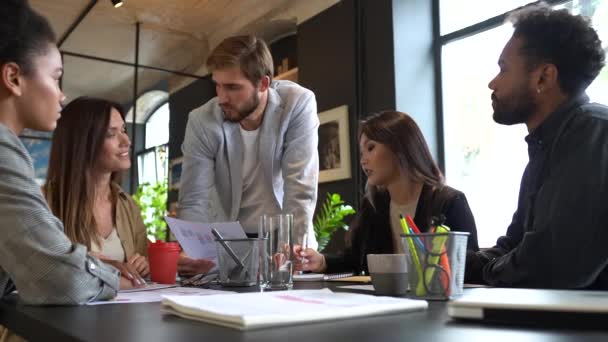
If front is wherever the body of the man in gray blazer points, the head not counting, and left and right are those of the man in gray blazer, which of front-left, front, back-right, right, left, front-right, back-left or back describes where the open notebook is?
front

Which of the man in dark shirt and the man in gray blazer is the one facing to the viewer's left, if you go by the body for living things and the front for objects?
the man in dark shirt

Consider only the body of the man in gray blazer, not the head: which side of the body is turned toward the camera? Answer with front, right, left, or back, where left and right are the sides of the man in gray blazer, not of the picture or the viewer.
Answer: front

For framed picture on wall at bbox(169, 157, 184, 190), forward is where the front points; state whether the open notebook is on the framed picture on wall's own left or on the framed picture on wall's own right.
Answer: on the framed picture on wall's own left

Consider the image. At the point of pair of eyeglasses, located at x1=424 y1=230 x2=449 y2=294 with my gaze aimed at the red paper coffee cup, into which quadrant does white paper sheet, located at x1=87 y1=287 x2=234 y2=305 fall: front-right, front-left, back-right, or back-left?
front-left

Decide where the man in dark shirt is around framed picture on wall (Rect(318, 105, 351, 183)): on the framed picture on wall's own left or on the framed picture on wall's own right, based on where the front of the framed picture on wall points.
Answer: on the framed picture on wall's own left

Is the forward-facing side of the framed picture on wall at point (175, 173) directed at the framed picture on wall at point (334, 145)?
no

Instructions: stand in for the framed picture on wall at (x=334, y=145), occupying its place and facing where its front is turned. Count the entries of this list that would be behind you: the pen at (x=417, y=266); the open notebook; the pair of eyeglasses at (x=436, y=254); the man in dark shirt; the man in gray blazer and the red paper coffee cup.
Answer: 0

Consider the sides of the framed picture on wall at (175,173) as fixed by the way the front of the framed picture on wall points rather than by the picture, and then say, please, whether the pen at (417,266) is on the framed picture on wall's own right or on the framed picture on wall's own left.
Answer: on the framed picture on wall's own left

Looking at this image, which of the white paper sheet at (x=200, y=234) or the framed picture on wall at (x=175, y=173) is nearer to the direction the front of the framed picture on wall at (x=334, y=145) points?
the white paper sheet

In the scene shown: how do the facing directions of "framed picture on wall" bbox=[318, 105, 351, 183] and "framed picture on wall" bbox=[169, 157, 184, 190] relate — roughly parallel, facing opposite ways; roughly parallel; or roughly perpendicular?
roughly parallel

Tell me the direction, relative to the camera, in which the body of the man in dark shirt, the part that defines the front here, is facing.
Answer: to the viewer's left

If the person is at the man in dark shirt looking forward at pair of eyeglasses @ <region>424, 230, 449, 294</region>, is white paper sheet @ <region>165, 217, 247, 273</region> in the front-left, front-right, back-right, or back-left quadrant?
front-right

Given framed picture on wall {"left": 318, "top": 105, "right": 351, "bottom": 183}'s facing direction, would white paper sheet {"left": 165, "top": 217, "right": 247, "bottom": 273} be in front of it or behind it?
in front

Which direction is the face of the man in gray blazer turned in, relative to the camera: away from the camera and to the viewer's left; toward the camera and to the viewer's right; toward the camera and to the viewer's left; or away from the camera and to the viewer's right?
toward the camera and to the viewer's left

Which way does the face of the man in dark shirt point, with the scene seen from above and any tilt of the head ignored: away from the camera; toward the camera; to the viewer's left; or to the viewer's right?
to the viewer's left
